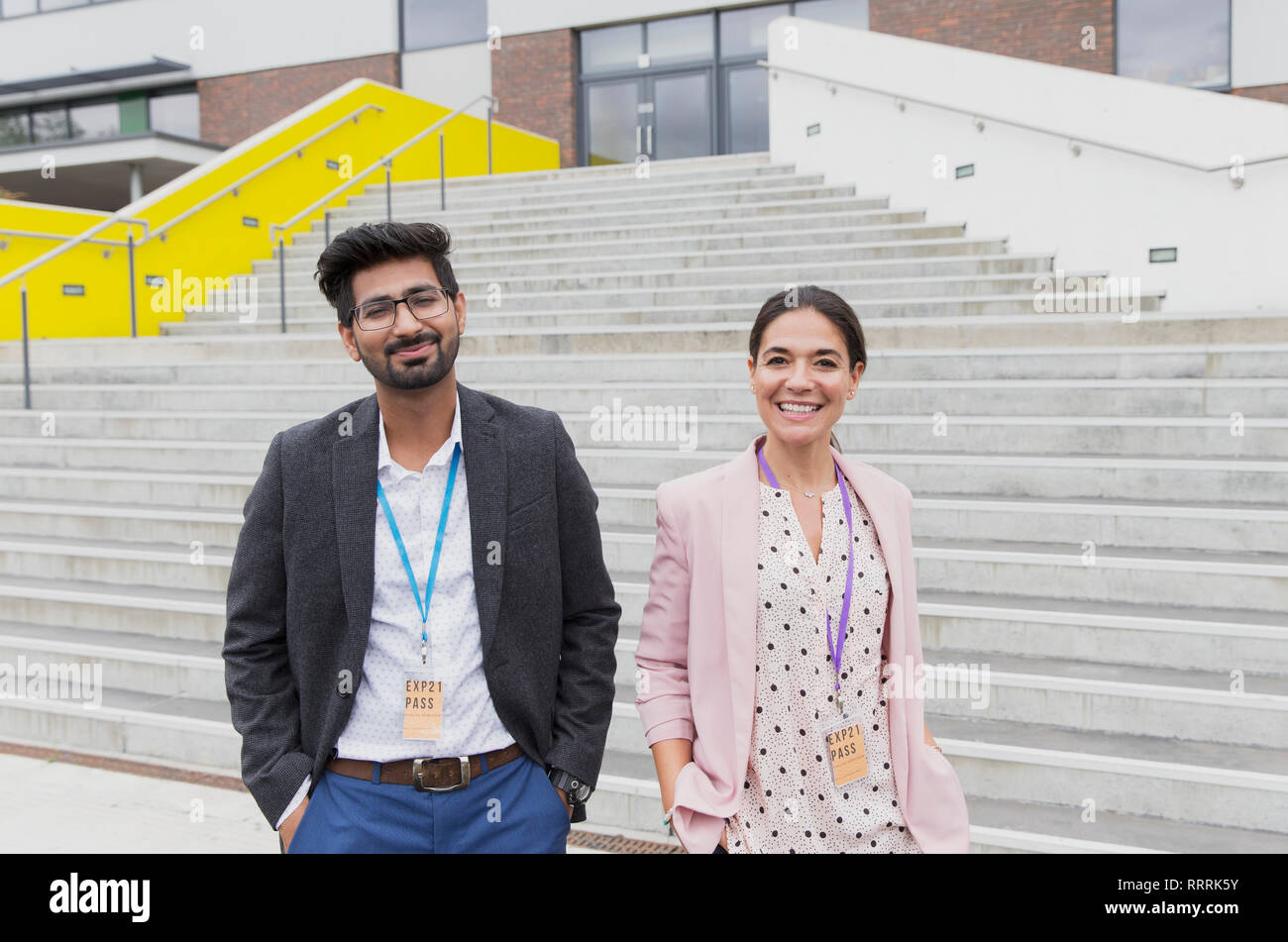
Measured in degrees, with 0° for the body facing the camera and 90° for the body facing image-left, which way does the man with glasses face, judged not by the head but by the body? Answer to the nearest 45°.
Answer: approximately 0°

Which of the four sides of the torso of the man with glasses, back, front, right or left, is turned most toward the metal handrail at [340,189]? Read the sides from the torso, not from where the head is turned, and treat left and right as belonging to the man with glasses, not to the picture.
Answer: back

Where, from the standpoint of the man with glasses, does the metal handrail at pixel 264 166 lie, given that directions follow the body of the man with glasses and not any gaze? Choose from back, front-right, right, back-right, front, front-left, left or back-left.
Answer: back

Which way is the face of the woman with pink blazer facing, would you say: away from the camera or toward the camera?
toward the camera

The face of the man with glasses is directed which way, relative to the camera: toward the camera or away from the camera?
toward the camera

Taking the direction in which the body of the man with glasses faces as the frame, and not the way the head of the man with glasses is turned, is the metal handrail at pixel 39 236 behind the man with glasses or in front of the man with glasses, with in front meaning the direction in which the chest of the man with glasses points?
behind

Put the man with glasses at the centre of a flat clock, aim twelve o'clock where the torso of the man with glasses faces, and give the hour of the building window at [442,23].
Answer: The building window is roughly at 6 o'clock from the man with glasses.

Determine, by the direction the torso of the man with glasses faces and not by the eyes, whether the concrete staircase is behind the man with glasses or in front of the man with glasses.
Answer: behind

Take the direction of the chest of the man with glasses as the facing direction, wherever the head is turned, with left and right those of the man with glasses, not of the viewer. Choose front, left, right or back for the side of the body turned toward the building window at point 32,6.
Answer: back

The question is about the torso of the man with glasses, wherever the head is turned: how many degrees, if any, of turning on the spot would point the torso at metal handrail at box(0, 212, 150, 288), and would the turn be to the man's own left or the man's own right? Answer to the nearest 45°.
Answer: approximately 180°
